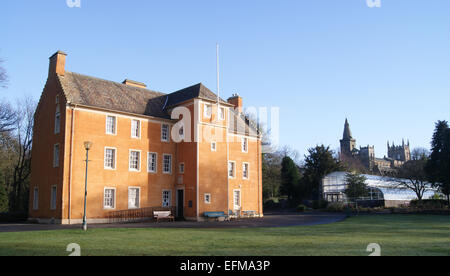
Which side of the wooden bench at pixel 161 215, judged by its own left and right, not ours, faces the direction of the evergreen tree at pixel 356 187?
left

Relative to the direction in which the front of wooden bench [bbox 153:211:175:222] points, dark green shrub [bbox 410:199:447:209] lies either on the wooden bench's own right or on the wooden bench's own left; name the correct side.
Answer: on the wooden bench's own left

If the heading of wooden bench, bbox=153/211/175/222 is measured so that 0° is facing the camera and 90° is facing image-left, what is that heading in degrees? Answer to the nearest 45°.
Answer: approximately 315°

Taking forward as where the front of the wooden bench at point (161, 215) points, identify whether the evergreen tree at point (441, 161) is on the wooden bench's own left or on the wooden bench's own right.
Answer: on the wooden bench's own left

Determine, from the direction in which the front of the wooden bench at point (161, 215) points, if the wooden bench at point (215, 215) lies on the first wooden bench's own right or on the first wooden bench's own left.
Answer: on the first wooden bench's own left
